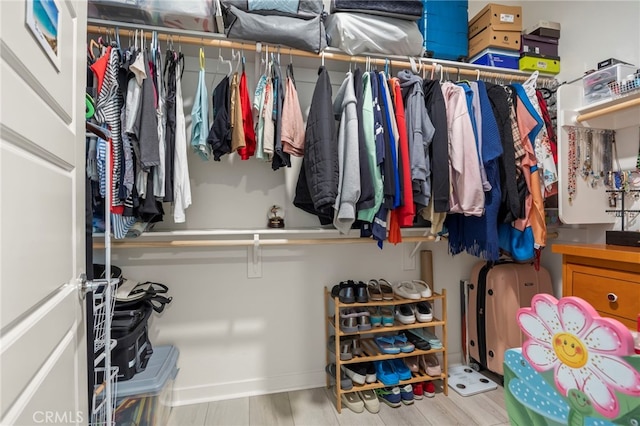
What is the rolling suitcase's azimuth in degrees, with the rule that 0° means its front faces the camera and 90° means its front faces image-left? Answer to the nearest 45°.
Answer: approximately 315°

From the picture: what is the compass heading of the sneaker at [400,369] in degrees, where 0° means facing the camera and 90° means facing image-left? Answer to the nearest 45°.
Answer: approximately 315°

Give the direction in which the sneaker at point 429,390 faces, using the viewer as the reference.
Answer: facing the viewer

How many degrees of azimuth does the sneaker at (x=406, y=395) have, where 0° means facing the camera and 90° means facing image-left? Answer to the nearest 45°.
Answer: approximately 315°

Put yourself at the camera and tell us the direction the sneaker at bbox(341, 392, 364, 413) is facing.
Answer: facing the viewer and to the right of the viewer

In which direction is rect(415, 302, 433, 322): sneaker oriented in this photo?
toward the camera
